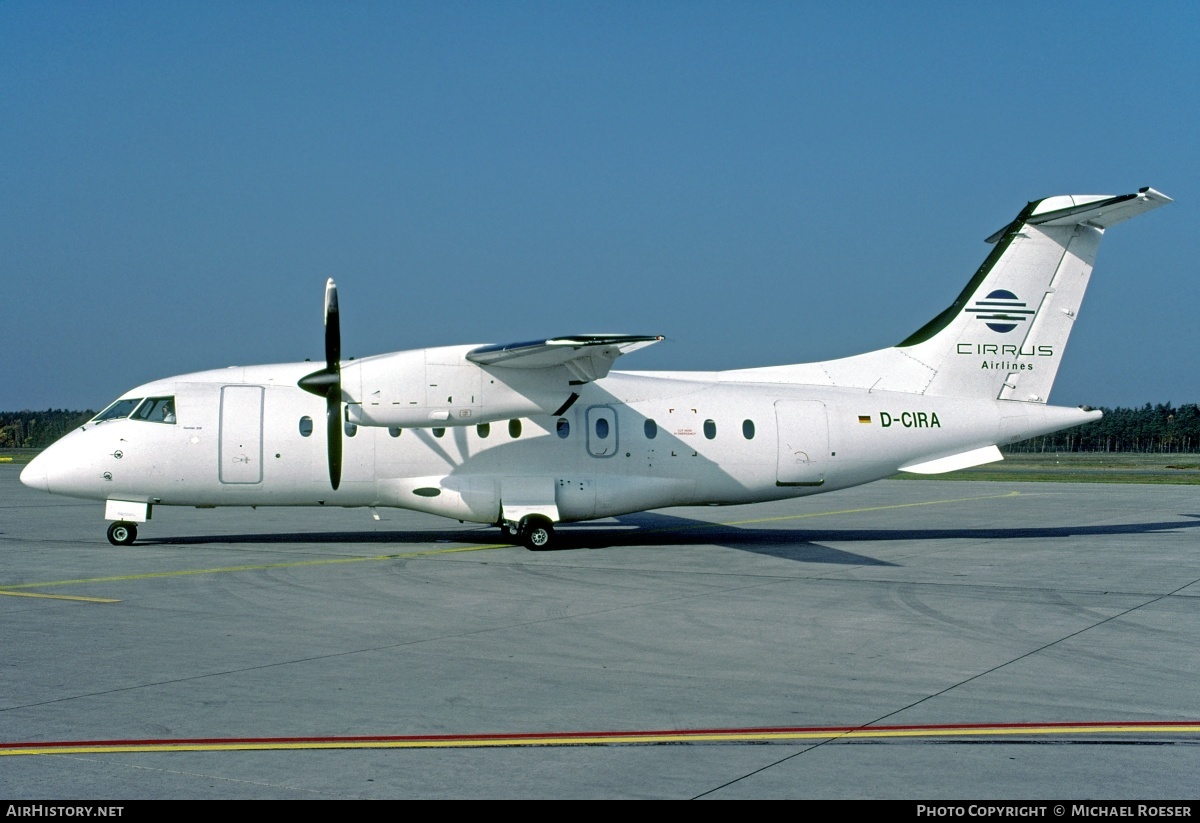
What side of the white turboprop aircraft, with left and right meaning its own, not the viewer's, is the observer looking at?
left
